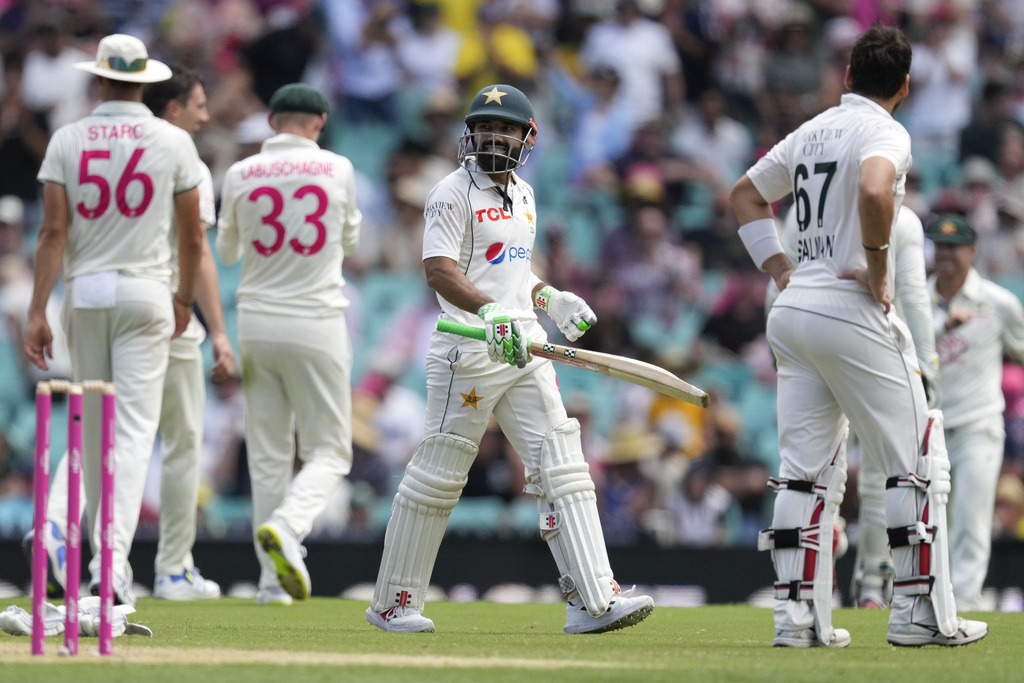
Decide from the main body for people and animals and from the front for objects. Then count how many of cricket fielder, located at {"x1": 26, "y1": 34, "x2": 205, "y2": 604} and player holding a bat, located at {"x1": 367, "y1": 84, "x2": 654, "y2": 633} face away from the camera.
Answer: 1

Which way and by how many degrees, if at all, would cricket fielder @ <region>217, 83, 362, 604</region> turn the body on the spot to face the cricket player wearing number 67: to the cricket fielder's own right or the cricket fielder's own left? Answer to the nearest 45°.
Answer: approximately 135° to the cricket fielder's own right

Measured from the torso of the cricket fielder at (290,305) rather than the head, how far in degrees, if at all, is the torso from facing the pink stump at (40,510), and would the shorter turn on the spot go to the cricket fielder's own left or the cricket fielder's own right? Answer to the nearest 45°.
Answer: approximately 180°

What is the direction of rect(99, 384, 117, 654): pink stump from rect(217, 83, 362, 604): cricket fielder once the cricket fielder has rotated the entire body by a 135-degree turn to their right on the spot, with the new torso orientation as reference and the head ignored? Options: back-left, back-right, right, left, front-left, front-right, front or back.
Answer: front-right

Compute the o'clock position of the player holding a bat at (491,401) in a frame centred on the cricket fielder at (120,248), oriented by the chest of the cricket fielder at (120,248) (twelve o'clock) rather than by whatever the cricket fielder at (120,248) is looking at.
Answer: the player holding a bat at (491,401) is roughly at 4 o'clock from the cricket fielder at (120,248).

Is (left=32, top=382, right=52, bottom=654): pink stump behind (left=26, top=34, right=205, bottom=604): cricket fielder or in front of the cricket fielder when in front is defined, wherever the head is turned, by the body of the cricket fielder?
behind

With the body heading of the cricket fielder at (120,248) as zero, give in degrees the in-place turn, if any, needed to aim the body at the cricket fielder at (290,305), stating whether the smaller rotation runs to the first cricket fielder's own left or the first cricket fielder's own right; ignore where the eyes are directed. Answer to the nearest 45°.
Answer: approximately 45° to the first cricket fielder's own right

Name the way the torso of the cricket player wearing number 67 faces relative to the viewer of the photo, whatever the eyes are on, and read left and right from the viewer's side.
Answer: facing away from the viewer and to the right of the viewer

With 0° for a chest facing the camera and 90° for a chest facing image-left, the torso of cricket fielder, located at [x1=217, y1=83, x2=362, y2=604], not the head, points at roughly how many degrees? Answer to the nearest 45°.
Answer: approximately 180°

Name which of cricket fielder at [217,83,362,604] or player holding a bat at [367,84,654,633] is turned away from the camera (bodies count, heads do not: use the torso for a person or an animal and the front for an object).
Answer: cricket fielder at [217,83,362,604]

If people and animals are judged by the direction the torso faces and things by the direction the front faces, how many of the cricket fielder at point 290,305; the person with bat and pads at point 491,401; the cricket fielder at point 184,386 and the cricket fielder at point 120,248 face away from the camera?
2
